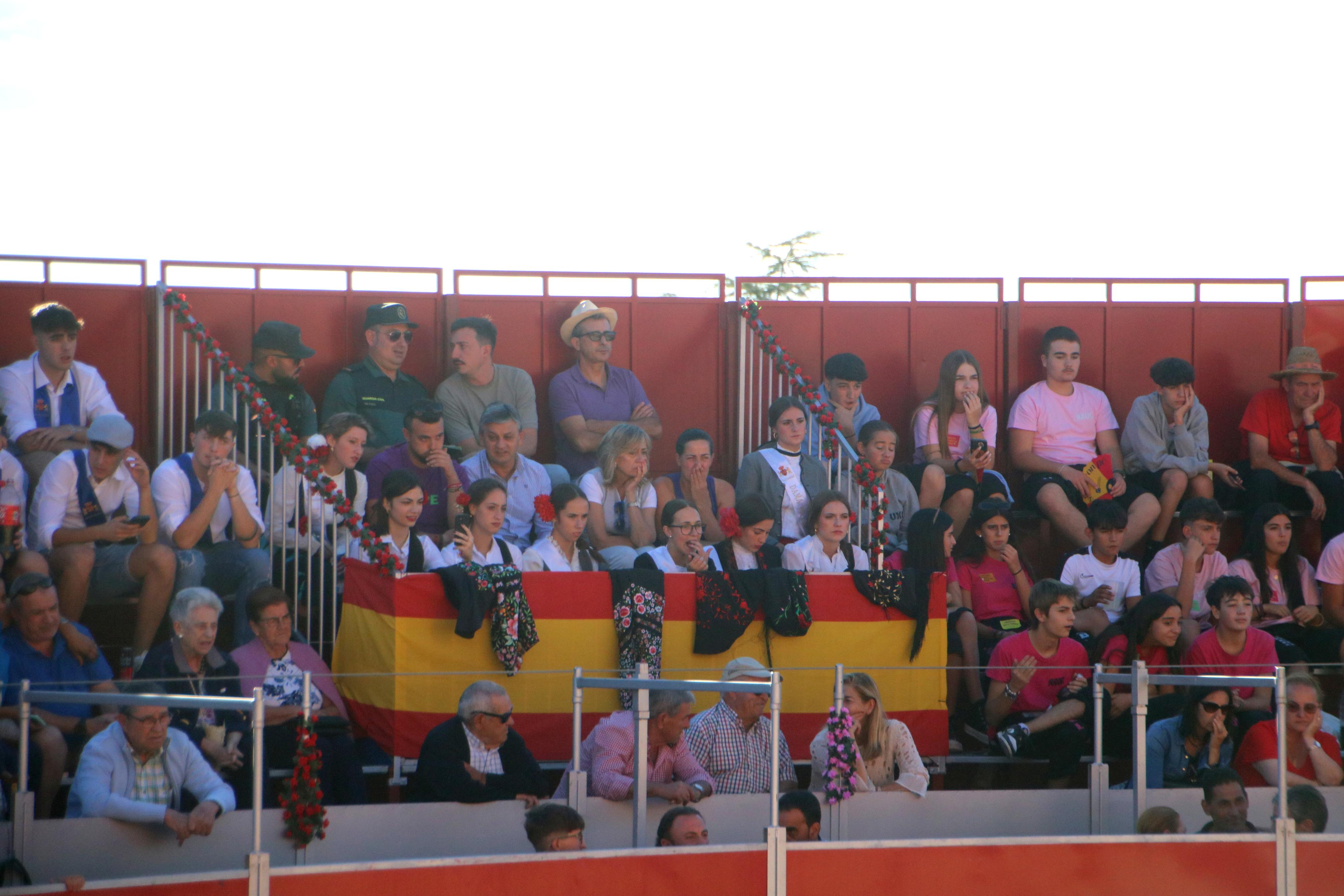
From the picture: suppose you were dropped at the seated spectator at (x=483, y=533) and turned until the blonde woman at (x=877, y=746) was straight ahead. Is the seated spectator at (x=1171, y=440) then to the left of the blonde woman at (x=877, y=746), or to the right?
left

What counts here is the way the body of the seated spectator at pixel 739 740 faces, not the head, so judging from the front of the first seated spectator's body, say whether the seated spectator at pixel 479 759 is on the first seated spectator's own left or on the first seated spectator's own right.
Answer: on the first seated spectator's own right

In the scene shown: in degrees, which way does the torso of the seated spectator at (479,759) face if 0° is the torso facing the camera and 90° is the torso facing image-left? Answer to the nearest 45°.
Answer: approximately 315°

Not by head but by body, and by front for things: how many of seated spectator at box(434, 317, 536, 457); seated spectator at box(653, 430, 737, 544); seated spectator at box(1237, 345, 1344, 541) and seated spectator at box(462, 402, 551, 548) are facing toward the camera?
4

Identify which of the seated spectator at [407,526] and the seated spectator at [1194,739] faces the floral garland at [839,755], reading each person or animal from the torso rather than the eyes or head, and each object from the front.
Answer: the seated spectator at [407,526]

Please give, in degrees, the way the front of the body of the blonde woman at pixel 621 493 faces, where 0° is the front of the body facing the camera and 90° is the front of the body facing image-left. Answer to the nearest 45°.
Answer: approximately 315°

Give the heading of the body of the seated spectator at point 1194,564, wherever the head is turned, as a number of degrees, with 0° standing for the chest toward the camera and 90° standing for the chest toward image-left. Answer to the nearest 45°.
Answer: approximately 315°

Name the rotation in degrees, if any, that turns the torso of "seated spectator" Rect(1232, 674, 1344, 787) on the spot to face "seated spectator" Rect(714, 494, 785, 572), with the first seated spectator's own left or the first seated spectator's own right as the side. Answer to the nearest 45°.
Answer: approximately 90° to the first seated spectator's own right

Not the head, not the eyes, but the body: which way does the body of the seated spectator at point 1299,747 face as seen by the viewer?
toward the camera

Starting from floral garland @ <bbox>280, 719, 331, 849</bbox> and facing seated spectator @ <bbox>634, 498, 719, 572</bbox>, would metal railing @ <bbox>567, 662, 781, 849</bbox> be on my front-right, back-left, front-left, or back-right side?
front-right

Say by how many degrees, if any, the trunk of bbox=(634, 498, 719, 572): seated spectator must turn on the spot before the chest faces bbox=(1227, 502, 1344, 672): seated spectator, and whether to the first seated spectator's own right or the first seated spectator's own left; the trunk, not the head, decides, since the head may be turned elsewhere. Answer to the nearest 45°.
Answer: approximately 45° to the first seated spectator's own left

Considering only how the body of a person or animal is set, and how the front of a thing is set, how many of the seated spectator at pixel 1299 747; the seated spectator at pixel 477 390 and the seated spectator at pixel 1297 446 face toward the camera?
3

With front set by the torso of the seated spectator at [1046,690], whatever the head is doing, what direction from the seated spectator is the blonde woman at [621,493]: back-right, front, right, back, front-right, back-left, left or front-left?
back-right

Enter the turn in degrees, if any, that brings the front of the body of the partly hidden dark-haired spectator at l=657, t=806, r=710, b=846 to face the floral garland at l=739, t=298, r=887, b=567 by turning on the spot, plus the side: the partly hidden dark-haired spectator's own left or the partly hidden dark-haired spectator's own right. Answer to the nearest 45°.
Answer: approximately 135° to the partly hidden dark-haired spectator's own left

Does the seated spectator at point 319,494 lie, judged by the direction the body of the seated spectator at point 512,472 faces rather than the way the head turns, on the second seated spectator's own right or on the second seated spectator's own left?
on the second seated spectator's own right

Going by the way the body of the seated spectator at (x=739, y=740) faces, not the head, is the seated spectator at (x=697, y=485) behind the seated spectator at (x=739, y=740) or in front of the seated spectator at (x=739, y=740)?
behind

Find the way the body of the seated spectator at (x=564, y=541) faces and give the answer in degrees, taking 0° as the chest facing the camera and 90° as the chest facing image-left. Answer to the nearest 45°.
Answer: approximately 315°
